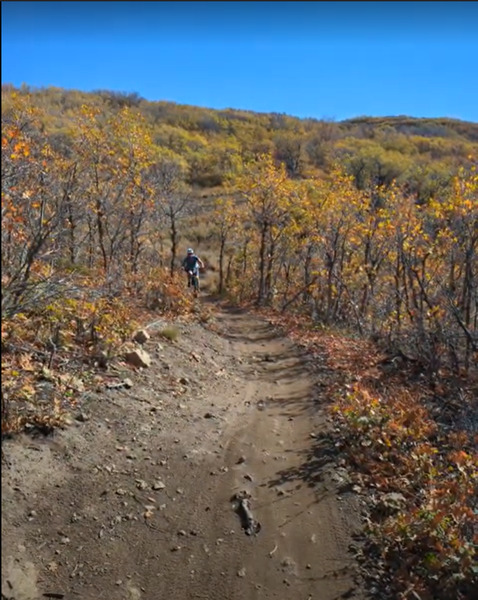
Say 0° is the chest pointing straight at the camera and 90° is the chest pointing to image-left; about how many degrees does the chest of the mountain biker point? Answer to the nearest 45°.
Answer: approximately 0°

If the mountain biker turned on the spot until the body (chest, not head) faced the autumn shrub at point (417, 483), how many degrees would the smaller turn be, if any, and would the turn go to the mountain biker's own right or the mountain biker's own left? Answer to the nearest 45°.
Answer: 0° — they already face it

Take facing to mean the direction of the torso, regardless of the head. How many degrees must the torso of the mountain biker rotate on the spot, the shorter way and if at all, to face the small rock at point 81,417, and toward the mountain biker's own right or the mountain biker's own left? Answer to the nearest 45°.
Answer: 0° — they already face it
